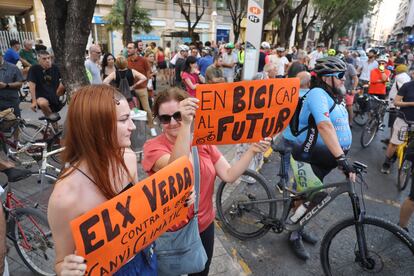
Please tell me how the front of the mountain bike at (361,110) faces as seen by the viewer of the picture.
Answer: facing the viewer

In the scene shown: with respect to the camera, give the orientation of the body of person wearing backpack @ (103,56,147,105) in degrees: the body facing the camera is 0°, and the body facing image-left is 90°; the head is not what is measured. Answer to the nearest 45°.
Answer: approximately 180°

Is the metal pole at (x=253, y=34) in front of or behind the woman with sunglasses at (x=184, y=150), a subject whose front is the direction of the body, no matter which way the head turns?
behind

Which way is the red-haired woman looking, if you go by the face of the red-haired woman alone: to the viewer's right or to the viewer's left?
to the viewer's right

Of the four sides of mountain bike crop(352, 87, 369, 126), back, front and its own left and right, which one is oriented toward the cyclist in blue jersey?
front

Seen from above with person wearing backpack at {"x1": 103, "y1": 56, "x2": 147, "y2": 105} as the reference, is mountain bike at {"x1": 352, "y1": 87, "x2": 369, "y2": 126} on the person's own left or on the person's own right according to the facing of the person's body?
on the person's own right

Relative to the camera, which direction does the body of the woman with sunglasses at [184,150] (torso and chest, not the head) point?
toward the camera

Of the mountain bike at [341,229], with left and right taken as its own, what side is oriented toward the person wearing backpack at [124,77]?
back
